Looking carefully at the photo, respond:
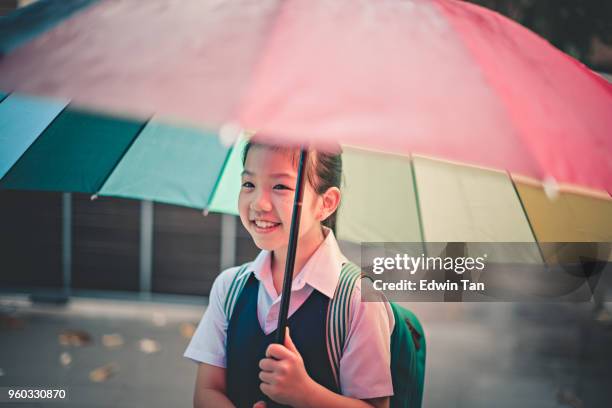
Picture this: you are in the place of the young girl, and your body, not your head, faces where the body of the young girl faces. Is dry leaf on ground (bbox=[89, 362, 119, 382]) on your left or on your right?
on your right

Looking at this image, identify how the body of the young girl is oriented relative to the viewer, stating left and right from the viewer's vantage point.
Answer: facing the viewer and to the left of the viewer

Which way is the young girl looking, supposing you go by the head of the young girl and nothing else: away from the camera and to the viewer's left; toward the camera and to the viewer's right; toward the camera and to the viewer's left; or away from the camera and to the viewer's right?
toward the camera and to the viewer's left
